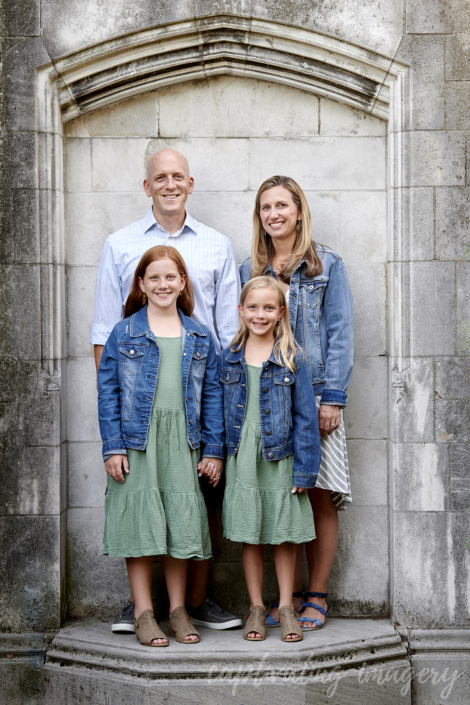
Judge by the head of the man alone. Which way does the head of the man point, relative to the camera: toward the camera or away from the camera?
toward the camera

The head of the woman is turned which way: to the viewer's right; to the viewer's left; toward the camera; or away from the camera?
toward the camera
